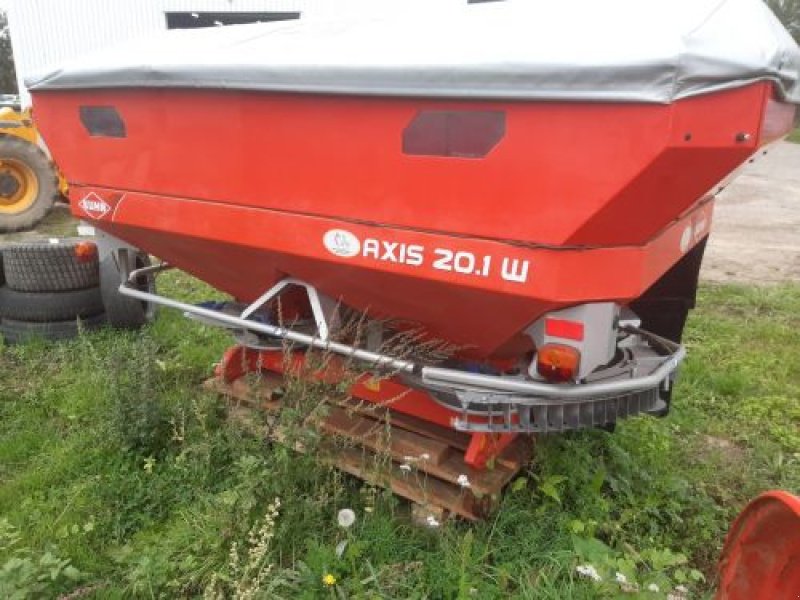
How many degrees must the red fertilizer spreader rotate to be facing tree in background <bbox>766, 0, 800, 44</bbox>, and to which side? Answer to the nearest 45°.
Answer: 0° — it already faces it

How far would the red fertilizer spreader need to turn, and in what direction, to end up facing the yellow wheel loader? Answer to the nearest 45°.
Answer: approximately 90° to its left

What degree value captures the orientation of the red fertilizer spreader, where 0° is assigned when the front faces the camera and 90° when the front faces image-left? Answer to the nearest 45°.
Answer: approximately 225°

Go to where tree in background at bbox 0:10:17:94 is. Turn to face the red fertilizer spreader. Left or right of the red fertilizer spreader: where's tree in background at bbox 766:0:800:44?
left

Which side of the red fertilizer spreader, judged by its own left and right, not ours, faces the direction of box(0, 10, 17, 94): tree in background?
left
